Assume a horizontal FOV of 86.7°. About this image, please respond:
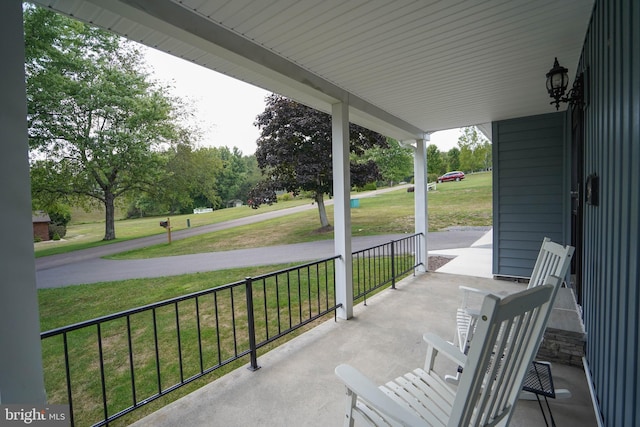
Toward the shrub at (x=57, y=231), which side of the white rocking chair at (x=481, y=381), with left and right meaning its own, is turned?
front

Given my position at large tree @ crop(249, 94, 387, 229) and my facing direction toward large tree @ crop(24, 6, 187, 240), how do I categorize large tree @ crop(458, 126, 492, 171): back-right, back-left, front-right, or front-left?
back-right

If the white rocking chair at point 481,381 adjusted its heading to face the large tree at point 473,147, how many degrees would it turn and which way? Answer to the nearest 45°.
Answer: approximately 45° to its right

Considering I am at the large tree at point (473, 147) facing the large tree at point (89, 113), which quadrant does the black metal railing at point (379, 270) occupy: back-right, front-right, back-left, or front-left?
front-left

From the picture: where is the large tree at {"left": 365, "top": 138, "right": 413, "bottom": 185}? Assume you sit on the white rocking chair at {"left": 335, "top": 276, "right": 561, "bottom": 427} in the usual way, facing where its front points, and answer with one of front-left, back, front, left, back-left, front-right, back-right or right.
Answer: front-right

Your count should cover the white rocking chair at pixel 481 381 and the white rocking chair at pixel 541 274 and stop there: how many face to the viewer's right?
0

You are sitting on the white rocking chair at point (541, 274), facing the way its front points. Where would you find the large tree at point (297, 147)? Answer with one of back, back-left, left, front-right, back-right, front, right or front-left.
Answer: right

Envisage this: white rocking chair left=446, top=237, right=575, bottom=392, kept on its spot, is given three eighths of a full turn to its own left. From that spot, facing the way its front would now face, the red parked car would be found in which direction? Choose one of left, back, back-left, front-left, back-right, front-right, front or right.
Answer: left

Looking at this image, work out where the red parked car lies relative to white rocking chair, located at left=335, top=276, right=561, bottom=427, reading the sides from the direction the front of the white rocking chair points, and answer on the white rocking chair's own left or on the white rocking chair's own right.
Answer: on the white rocking chair's own right

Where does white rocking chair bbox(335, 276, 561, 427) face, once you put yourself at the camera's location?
facing away from the viewer and to the left of the viewer

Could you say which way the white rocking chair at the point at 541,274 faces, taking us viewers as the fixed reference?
facing the viewer and to the left of the viewer
